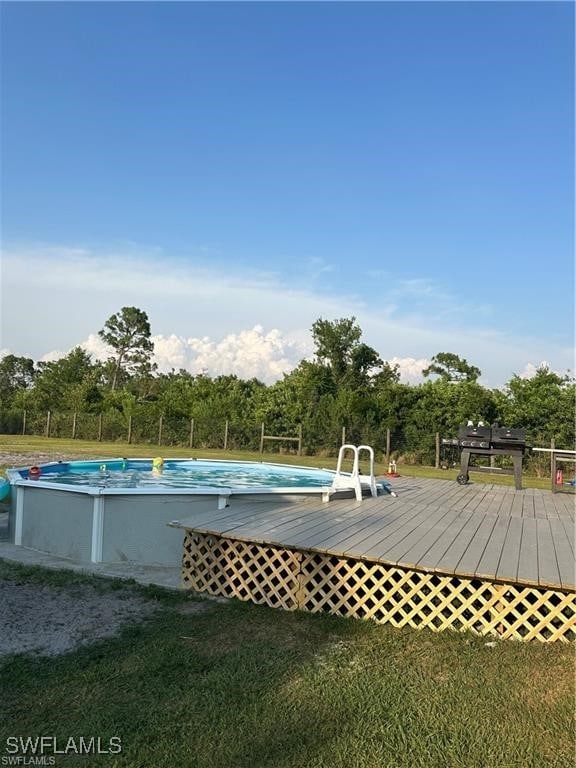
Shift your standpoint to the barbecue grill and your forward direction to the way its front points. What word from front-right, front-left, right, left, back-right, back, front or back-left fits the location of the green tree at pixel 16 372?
back-right

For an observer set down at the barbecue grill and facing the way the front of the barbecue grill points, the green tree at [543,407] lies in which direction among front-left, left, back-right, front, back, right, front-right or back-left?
back

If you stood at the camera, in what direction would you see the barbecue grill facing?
facing the viewer

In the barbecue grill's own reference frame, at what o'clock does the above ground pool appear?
The above ground pool is roughly at 3 o'clock from the barbecue grill.

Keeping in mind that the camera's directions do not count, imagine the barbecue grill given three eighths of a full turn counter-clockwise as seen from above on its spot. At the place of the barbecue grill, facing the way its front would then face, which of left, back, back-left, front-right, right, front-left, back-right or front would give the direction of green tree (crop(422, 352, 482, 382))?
front-left

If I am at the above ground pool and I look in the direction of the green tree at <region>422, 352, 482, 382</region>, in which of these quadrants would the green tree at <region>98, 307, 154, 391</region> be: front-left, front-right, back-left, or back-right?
front-left

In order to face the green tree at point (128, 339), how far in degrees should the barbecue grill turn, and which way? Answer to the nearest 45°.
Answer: approximately 135° to its right

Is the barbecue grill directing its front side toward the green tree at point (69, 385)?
no

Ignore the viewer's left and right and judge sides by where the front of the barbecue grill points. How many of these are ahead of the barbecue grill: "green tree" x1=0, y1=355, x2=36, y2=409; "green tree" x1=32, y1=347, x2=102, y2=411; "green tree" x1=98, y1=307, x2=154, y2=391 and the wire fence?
0

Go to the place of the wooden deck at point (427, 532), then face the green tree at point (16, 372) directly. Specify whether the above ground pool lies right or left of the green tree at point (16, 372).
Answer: left
